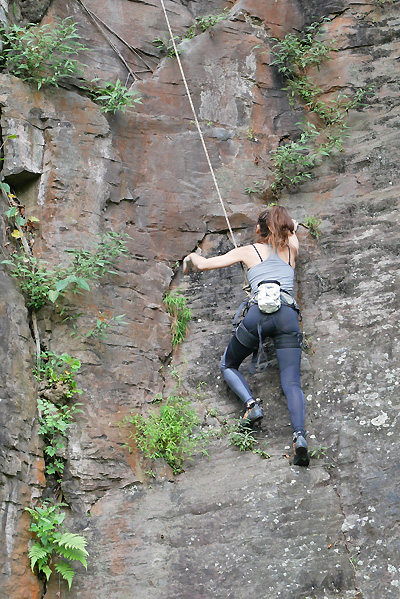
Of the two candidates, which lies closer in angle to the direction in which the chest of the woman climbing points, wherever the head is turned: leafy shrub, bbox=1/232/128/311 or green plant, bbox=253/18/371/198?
the green plant

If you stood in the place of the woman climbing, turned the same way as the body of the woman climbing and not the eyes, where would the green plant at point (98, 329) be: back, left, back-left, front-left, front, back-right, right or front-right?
left

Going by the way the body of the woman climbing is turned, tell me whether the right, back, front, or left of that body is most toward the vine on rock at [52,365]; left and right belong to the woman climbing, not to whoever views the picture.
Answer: left

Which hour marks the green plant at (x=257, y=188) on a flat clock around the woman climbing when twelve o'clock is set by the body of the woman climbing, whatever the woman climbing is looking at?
The green plant is roughly at 12 o'clock from the woman climbing.

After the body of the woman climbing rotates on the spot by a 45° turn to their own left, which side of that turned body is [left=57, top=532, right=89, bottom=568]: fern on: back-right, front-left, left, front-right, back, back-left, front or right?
left

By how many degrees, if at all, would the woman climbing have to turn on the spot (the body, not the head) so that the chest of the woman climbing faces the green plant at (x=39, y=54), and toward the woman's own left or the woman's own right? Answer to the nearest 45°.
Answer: approximately 45° to the woman's own left

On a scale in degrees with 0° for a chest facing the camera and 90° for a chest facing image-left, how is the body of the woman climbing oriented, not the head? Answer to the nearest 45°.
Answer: approximately 180°

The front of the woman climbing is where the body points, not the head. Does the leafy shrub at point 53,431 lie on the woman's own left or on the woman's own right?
on the woman's own left

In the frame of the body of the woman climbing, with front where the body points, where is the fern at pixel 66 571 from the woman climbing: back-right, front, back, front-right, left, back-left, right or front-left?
back-left

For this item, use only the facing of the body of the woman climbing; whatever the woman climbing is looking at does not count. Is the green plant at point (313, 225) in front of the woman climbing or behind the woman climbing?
in front

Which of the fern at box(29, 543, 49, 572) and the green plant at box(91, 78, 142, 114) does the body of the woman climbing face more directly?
the green plant

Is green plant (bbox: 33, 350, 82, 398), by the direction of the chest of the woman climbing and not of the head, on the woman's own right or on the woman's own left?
on the woman's own left
